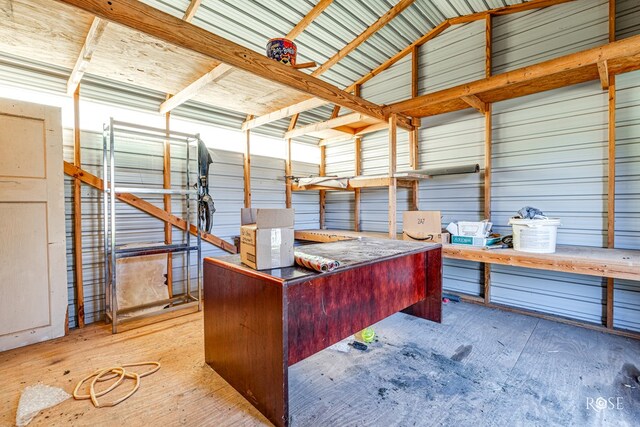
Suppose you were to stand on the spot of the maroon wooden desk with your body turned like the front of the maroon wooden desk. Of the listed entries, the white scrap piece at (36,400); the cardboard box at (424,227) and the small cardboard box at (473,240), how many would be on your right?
2

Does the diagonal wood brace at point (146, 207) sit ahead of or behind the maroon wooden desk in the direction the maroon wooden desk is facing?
ahead

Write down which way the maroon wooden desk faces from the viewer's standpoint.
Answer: facing away from the viewer and to the left of the viewer

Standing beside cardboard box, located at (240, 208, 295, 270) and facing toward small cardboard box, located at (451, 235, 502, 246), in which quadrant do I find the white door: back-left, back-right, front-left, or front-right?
back-left

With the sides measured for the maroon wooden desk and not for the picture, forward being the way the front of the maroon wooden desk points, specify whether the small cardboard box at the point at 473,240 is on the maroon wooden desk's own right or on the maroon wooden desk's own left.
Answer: on the maroon wooden desk's own right

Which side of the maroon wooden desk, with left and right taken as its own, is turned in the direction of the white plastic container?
right

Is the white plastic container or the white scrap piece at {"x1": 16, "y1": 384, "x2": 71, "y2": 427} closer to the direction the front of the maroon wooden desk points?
the white scrap piece
